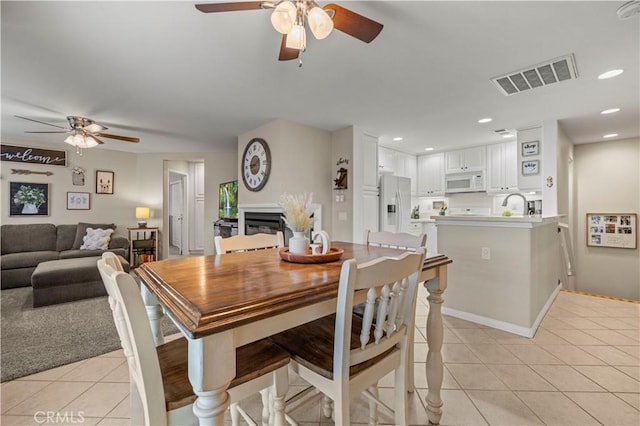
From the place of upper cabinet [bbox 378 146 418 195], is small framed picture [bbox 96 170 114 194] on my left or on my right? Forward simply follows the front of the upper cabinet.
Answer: on my right

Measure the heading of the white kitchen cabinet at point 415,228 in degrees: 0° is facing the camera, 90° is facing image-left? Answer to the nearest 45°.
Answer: approximately 0°

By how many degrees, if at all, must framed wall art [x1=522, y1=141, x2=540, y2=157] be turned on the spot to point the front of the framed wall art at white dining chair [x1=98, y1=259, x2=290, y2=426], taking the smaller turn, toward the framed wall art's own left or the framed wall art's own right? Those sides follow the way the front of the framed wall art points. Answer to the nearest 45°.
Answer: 0° — it already faces it

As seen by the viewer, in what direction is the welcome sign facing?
toward the camera

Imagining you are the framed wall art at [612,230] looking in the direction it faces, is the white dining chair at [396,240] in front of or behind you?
in front

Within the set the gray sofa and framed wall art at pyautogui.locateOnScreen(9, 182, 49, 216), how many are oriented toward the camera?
2

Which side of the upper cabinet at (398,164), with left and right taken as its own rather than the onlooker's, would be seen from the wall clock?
right

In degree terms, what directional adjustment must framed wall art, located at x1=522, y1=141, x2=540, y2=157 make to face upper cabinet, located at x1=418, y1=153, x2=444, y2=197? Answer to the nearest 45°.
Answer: approximately 135° to its right

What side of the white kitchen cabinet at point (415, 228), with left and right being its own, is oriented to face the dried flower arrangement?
front

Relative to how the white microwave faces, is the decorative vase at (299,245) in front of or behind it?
in front

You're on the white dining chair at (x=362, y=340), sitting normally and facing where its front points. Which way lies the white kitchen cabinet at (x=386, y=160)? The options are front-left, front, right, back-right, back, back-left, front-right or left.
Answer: front-right

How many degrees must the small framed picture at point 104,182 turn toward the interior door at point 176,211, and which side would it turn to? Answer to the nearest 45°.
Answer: approximately 135° to its left

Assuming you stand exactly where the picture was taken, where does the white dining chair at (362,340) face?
facing away from the viewer and to the left of the viewer

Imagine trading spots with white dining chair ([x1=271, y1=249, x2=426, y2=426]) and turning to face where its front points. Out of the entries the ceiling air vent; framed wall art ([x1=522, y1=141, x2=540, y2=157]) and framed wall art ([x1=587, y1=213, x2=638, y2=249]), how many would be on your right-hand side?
3

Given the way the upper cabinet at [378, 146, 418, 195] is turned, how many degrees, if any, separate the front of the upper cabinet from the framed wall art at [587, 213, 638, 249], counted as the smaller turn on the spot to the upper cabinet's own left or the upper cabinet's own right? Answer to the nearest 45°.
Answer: approximately 45° to the upper cabinet's own left

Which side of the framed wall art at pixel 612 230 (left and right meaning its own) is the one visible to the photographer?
front

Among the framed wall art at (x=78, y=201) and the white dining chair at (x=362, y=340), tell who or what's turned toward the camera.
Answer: the framed wall art

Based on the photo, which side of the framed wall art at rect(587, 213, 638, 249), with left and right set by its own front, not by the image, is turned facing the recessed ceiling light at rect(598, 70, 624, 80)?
front

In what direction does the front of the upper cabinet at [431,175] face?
toward the camera
